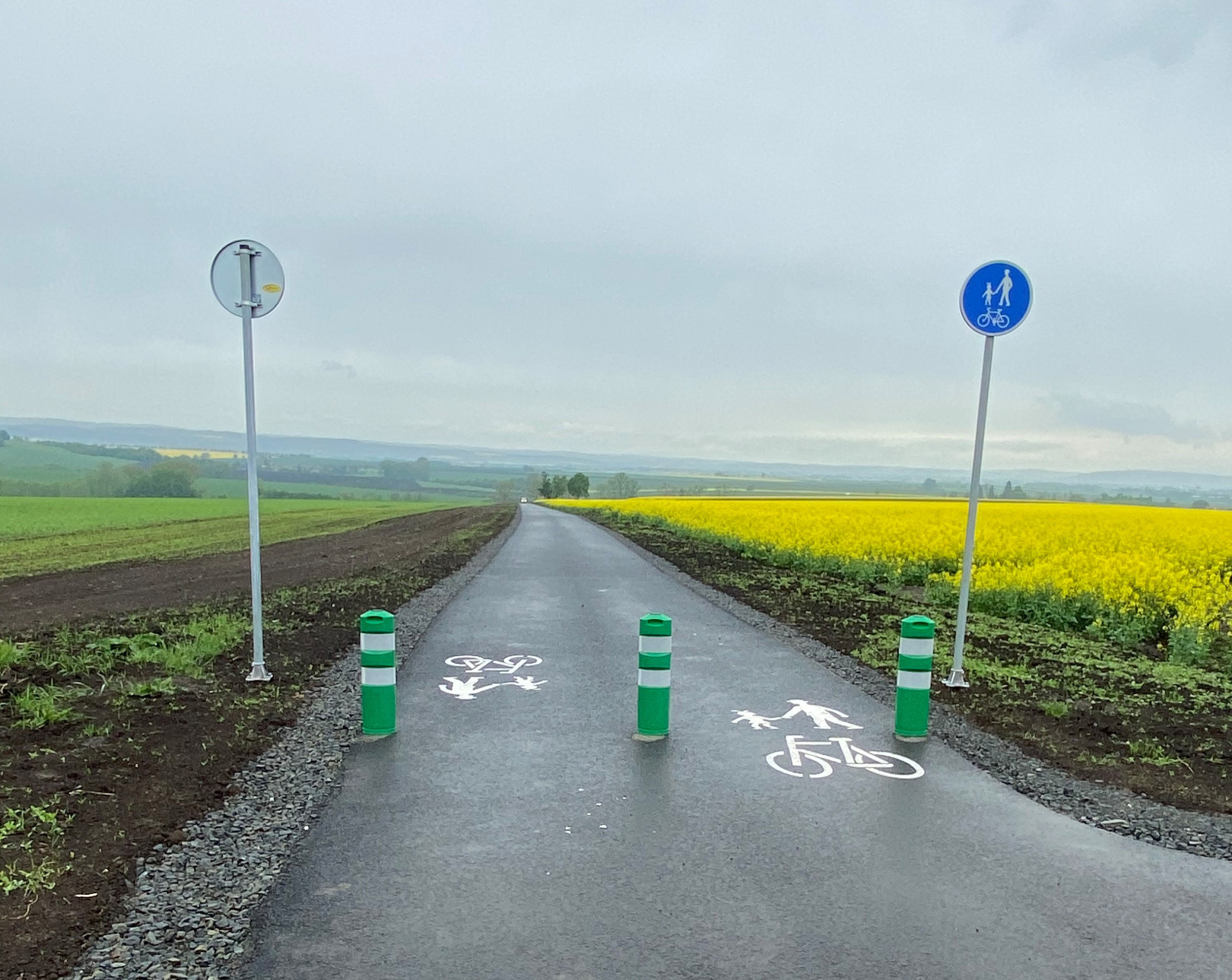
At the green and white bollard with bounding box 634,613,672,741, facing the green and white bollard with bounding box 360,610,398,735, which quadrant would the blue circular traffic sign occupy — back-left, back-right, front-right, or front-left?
back-right

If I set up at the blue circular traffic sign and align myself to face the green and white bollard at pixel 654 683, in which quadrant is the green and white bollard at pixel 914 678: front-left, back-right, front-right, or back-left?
front-left

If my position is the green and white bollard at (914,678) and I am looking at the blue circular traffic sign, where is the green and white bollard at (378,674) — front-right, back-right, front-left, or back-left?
back-left

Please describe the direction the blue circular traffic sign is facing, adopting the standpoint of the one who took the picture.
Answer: facing the viewer

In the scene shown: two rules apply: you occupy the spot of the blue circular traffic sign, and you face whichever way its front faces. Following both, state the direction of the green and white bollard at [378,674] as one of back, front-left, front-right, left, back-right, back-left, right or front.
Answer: front-right
